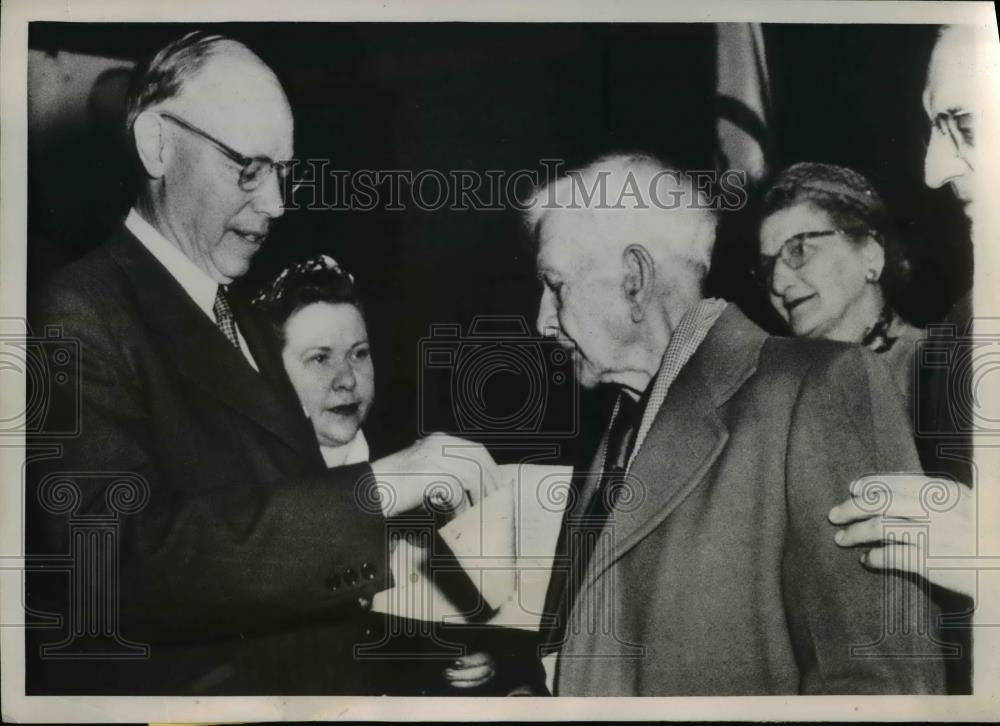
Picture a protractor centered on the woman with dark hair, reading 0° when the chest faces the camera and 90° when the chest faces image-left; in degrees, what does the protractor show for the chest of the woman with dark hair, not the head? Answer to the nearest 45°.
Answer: approximately 315°

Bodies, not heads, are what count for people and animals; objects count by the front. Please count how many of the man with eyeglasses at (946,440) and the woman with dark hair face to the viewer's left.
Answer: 1

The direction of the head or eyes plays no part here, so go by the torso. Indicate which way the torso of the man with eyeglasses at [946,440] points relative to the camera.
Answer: to the viewer's left

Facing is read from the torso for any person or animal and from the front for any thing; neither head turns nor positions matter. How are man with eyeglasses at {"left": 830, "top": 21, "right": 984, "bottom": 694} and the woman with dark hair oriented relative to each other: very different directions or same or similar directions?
very different directions

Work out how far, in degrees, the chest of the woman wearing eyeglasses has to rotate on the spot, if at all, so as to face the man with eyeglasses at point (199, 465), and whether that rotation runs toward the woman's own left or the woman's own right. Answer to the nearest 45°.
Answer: approximately 45° to the woman's own right

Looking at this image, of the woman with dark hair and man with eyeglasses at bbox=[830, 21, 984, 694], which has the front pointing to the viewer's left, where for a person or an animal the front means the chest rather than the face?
the man with eyeglasses

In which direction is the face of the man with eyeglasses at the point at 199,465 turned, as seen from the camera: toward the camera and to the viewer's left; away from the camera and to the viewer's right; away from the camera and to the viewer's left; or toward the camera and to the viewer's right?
toward the camera and to the viewer's right

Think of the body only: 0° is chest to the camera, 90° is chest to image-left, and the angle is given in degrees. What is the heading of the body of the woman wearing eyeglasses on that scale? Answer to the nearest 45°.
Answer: approximately 45°
